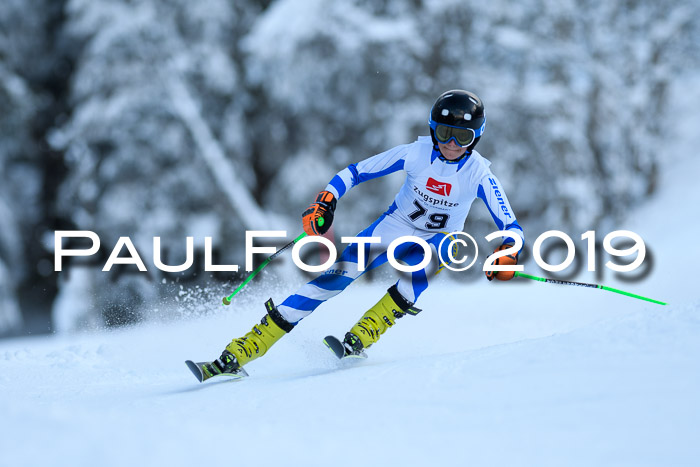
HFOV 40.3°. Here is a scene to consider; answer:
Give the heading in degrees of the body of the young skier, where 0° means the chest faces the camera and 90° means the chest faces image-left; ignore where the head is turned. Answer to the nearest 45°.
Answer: approximately 0°

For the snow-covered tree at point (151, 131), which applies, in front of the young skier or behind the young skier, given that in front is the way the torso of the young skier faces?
behind
